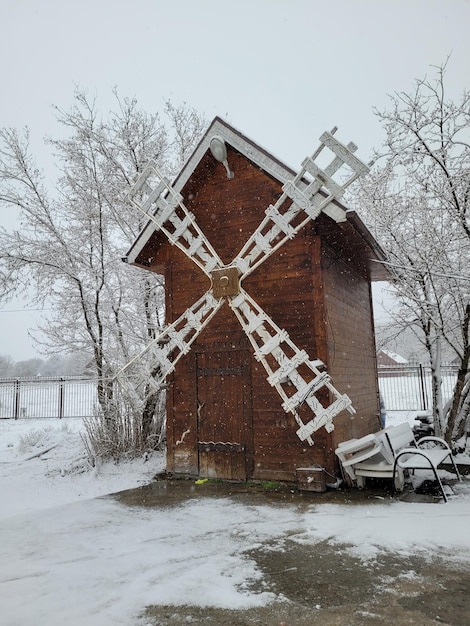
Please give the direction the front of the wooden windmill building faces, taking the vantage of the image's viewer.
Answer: facing the viewer and to the left of the viewer

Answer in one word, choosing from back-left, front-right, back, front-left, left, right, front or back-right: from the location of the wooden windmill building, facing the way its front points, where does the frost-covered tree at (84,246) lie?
right
